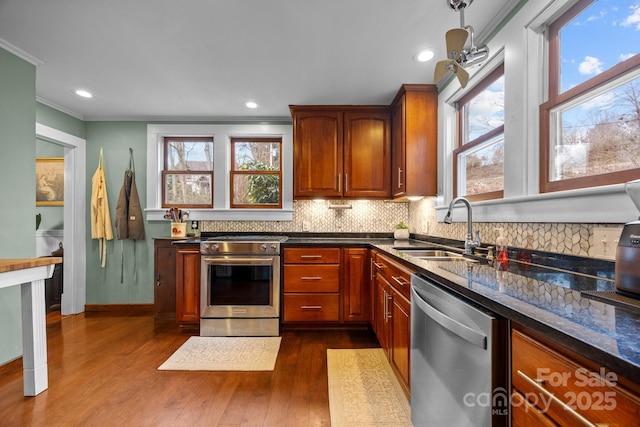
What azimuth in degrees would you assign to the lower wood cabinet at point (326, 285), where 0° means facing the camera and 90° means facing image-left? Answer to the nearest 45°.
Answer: approximately 0°

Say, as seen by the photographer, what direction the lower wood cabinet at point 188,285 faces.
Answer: facing the viewer

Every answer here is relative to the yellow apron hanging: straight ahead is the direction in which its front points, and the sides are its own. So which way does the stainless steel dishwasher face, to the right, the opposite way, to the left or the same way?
to the right

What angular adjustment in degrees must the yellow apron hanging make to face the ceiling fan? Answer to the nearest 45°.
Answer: approximately 45° to its left

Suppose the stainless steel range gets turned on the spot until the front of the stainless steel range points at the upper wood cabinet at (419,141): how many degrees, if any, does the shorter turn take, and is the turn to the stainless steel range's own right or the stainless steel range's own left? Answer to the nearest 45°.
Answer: approximately 90° to the stainless steel range's own left

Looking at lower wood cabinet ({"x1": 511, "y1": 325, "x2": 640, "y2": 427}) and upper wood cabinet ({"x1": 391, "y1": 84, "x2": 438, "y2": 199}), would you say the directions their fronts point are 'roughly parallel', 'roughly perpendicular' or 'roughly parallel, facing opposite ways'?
roughly parallel

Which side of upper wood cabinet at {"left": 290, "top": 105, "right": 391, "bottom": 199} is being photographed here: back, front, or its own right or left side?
front

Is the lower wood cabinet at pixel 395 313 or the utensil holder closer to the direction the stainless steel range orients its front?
the lower wood cabinet

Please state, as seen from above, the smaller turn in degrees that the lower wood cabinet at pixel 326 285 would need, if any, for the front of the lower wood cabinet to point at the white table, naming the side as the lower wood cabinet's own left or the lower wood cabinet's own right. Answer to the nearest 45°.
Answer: approximately 45° to the lower wood cabinet's own right

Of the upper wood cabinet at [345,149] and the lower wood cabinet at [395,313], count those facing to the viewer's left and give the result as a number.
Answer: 1

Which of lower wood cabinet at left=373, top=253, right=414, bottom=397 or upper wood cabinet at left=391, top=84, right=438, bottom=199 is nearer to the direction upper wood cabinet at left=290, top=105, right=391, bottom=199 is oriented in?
the lower wood cabinet

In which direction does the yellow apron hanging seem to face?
toward the camera

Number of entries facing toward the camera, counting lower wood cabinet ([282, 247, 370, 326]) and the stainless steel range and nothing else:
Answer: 2

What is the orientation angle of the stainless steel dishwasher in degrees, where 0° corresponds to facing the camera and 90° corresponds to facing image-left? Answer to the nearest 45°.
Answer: approximately 45°
